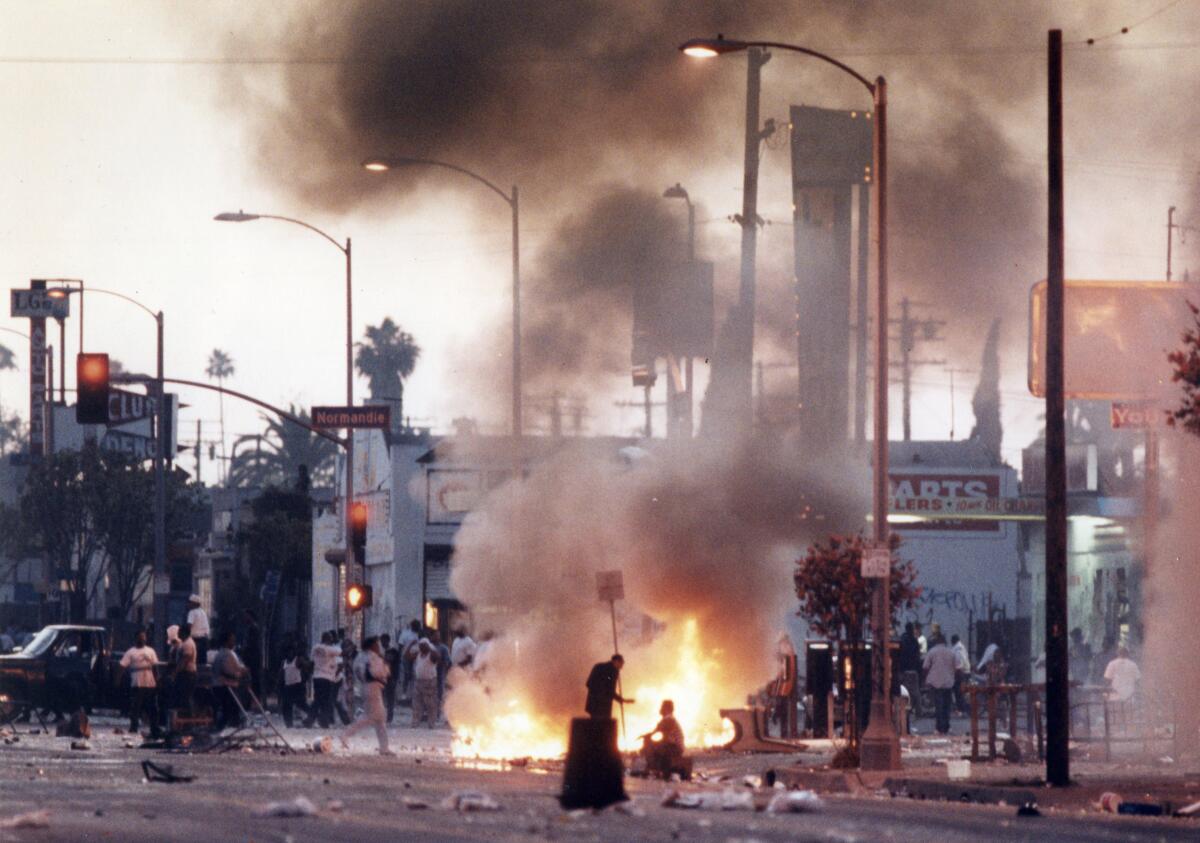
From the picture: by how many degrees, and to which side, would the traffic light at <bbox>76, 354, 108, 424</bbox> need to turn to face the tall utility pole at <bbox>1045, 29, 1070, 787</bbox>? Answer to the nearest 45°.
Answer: approximately 45° to its left

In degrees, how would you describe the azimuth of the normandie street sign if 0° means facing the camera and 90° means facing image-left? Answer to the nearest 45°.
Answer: approximately 0°

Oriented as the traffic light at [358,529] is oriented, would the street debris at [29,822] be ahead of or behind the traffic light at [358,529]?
ahead

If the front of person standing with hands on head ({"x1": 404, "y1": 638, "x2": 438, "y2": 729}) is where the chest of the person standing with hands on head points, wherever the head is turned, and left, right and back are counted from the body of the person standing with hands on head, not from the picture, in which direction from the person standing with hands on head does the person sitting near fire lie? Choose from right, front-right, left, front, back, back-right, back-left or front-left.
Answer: front

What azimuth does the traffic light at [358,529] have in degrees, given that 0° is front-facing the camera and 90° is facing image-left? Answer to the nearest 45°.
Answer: approximately 0°

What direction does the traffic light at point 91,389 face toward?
toward the camera

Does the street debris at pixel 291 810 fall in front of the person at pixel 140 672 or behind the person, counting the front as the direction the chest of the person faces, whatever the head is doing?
in front
